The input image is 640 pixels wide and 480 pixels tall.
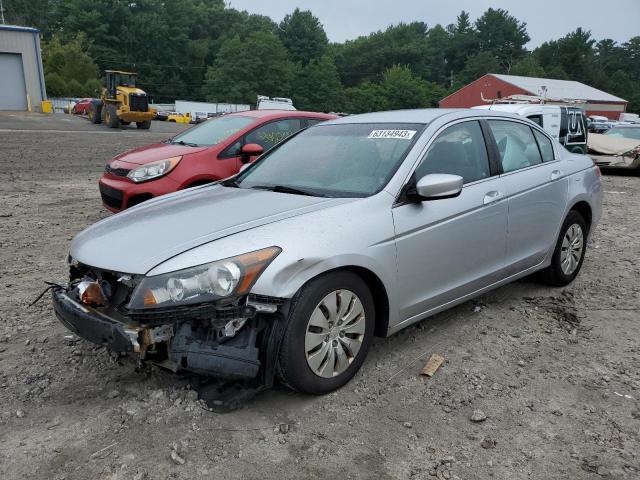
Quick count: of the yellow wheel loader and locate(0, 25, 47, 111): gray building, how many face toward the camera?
1

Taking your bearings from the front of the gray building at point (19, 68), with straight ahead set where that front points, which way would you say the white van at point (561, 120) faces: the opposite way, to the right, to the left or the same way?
to the right

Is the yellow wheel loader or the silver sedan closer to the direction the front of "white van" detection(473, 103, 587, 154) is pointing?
the silver sedan

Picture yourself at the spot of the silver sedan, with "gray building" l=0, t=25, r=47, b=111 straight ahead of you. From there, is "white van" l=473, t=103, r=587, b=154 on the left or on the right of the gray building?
right

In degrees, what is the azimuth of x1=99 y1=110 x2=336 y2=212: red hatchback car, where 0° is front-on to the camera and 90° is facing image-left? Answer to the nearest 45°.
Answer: approximately 45°

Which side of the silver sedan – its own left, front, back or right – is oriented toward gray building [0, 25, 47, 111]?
right

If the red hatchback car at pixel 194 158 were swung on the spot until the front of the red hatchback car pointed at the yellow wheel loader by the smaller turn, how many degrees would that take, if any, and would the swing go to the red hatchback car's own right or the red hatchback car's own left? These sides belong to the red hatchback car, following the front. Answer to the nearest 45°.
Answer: approximately 135° to the red hatchback car's own right

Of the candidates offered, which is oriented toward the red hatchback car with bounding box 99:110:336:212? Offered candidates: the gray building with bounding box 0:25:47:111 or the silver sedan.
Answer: the gray building

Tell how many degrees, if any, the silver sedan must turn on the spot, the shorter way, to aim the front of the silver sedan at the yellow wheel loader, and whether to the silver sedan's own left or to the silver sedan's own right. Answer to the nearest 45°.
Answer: approximately 135° to the silver sedan's own right
